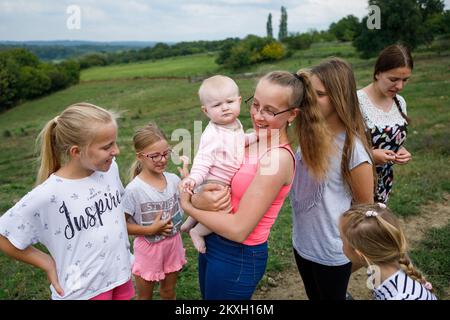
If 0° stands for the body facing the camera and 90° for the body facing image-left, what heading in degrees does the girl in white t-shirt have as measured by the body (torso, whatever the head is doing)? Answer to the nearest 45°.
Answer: approximately 315°

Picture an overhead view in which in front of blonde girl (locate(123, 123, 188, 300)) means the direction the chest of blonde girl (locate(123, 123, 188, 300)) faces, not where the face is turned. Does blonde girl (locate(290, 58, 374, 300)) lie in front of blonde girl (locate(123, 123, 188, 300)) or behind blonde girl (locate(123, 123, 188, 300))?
in front

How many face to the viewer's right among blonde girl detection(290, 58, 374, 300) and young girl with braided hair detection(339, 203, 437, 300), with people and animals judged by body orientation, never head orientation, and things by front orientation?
0

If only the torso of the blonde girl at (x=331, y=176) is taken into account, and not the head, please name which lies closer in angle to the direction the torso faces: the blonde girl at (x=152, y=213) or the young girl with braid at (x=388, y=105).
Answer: the blonde girl

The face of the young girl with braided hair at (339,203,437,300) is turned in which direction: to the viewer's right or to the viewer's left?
to the viewer's left

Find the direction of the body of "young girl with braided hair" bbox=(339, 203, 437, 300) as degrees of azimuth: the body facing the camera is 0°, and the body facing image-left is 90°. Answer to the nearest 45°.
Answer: approximately 135°

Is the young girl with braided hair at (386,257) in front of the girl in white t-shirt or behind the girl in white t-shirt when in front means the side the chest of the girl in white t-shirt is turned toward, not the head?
in front
